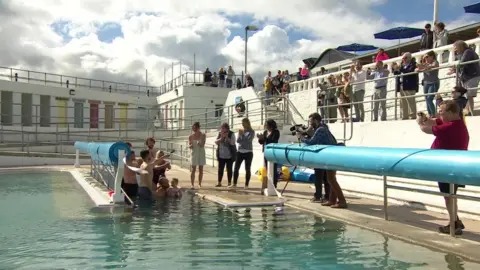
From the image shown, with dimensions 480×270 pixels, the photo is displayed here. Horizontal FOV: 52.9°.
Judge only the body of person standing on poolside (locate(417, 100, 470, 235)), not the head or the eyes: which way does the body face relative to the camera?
to the viewer's left

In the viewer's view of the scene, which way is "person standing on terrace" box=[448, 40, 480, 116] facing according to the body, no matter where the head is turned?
to the viewer's left

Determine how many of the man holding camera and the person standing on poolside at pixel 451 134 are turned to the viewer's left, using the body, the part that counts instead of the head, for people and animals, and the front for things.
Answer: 2

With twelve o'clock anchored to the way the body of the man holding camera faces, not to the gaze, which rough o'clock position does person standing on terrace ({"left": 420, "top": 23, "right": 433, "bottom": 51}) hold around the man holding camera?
The person standing on terrace is roughly at 4 o'clock from the man holding camera.

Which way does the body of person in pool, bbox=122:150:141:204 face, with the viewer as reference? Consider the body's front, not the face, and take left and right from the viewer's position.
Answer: facing to the right of the viewer

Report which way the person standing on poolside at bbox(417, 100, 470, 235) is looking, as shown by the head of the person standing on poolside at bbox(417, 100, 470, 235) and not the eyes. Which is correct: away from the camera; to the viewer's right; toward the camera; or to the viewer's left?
to the viewer's left

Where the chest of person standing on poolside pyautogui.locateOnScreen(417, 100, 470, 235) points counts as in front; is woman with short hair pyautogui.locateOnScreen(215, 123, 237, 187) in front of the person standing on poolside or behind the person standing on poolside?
in front

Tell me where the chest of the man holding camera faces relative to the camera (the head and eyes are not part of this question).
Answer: to the viewer's left

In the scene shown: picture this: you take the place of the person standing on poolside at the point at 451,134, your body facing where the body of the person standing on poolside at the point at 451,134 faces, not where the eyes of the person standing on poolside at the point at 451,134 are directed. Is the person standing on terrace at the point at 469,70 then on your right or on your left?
on your right

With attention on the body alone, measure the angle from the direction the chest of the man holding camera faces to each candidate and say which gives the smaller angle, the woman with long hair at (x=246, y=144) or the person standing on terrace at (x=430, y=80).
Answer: the woman with long hair
